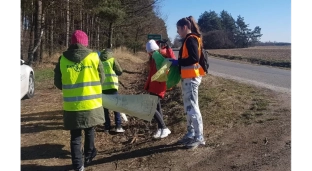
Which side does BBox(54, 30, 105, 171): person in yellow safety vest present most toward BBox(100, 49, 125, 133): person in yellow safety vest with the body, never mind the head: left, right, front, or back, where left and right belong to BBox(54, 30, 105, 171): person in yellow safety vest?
front

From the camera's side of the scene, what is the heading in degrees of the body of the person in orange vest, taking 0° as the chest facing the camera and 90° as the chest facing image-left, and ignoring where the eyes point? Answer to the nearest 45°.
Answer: approximately 90°

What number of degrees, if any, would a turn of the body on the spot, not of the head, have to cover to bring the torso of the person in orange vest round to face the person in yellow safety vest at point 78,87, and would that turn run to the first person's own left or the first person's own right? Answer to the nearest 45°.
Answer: approximately 45° to the first person's own left

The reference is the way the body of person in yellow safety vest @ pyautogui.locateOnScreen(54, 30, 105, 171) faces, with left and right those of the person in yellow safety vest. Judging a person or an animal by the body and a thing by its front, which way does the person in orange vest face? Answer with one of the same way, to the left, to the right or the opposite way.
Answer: to the left

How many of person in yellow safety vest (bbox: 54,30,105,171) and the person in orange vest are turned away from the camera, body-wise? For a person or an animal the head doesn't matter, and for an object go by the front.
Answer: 1

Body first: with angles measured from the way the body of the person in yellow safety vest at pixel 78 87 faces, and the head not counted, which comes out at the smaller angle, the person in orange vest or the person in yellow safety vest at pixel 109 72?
the person in yellow safety vest

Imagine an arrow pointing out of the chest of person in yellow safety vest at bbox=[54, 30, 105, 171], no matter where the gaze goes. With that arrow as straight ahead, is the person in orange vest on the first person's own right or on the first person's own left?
on the first person's own right

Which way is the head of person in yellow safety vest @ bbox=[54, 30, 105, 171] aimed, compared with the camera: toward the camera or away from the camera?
away from the camera

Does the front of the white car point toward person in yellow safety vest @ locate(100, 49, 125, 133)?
no

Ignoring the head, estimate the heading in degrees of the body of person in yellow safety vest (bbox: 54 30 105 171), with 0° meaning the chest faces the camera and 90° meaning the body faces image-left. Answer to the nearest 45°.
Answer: approximately 180°

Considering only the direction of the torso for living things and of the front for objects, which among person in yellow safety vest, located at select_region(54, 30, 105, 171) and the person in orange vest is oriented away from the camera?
the person in yellow safety vest

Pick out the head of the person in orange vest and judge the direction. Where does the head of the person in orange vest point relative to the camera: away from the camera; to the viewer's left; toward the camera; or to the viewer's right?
to the viewer's left
